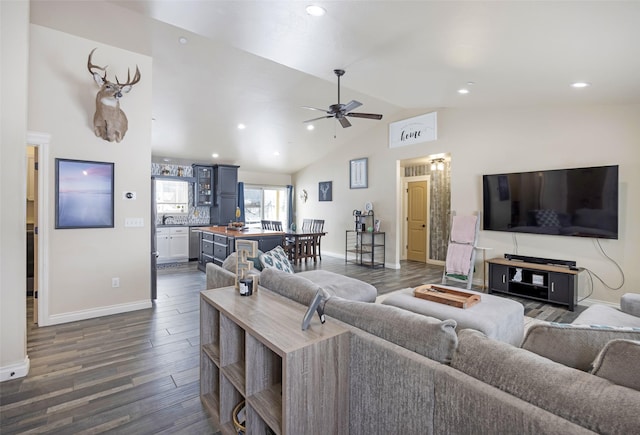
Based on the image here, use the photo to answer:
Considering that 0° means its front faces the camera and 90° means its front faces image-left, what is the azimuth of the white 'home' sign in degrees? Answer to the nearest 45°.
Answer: approximately 45°

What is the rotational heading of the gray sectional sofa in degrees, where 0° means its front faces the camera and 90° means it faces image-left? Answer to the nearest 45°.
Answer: approximately 225°

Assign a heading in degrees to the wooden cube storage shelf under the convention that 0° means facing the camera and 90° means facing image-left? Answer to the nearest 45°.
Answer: approximately 45°

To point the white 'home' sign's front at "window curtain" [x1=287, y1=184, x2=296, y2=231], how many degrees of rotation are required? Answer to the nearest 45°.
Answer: approximately 90° to its right

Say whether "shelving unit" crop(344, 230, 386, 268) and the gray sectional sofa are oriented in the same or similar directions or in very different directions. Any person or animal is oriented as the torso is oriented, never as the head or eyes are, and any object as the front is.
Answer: very different directions

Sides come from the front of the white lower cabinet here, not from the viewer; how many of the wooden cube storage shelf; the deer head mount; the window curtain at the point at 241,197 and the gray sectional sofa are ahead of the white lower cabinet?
3

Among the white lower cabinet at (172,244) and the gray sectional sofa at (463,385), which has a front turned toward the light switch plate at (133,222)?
the white lower cabinet

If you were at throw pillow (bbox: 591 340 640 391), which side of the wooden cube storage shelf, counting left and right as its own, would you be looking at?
left

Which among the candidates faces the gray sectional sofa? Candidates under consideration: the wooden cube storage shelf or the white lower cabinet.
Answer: the white lower cabinet

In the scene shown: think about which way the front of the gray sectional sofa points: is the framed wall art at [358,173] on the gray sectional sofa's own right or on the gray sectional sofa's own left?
on the gray sectional sofa's own left
